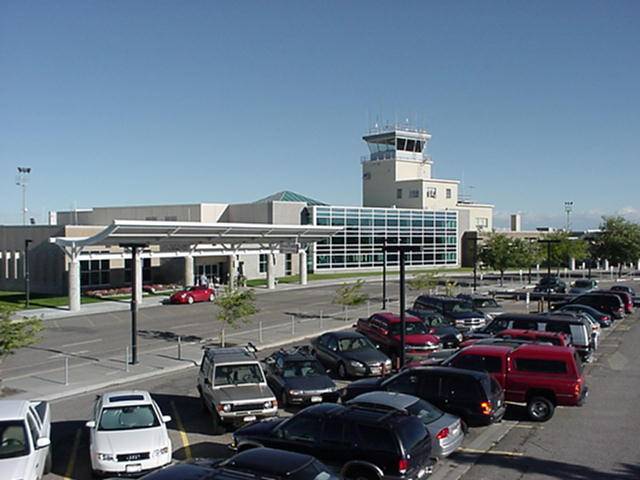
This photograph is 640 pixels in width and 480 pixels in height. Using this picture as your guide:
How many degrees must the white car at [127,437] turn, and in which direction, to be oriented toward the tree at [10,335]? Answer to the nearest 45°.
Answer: approximately 135° to its right

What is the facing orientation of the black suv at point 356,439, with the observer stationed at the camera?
facing away from the viewer and to the left of the viewer

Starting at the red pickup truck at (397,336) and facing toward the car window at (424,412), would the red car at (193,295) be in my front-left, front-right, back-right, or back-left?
back-right

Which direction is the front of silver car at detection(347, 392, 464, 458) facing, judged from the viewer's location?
facing away from the viewer and to the left of the viewer

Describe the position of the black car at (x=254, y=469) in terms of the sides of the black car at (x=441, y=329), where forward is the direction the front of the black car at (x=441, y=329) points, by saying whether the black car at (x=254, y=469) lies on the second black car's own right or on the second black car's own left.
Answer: on the second black car's own right

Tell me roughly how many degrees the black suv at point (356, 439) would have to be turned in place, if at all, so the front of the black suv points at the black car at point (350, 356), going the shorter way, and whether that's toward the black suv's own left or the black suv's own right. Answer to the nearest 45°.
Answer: approximately 45° to the black suv's own right
